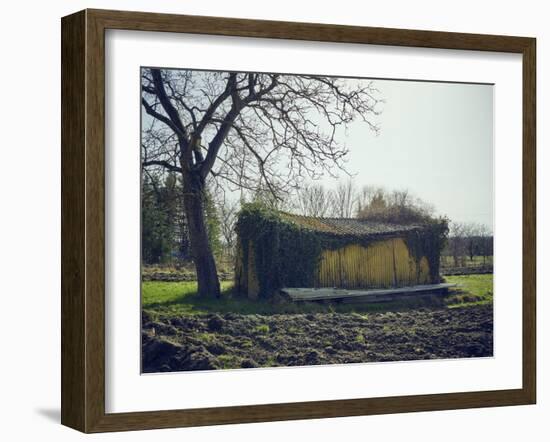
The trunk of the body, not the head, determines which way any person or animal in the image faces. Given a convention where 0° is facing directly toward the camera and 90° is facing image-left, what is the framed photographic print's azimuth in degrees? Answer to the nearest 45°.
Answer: approximately 315°
